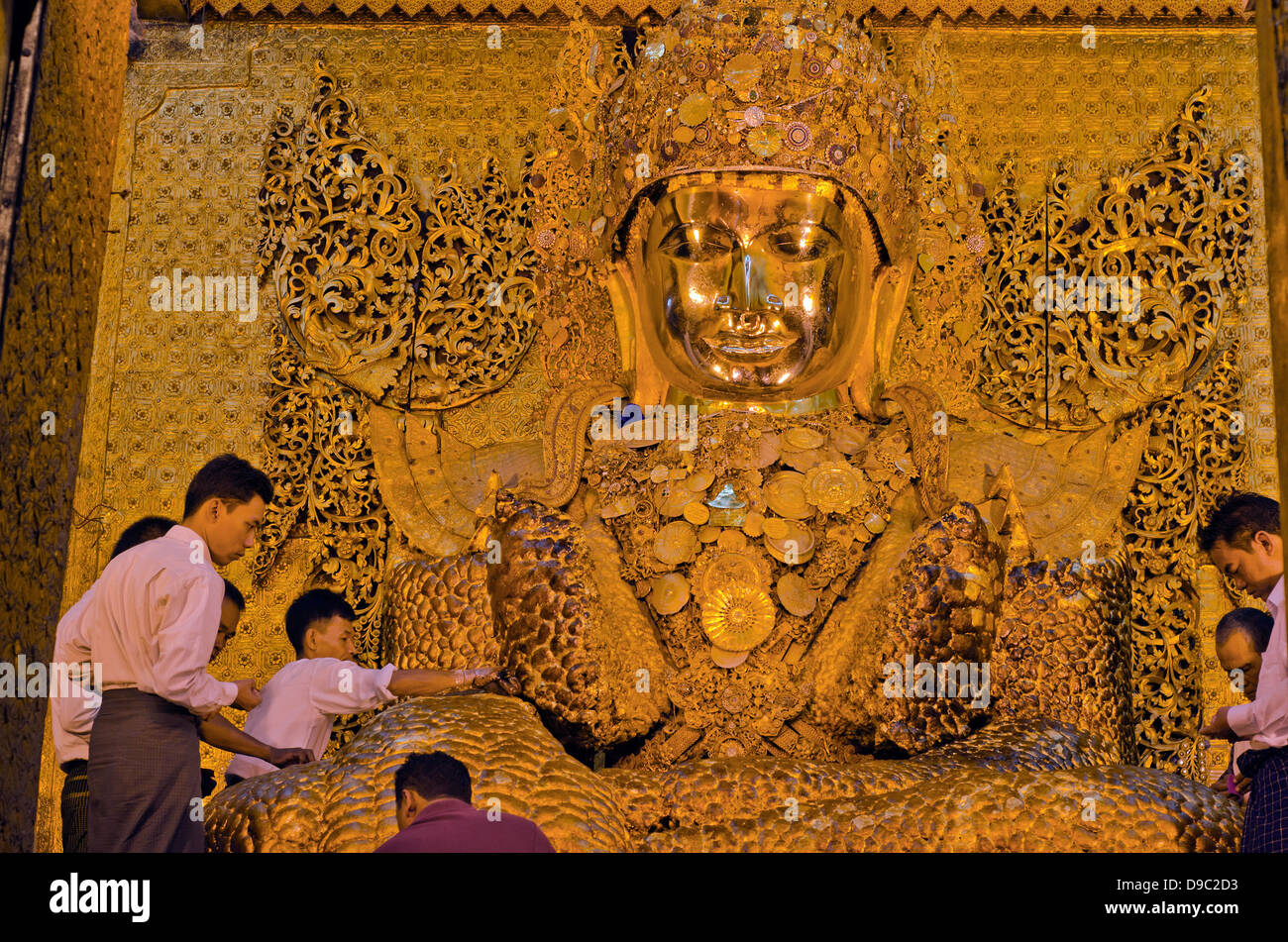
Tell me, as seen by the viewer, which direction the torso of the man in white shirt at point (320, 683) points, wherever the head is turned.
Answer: to the viewer's right

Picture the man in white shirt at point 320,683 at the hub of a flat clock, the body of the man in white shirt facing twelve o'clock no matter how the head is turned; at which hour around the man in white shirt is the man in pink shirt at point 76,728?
The man in pink shirt is roughly at 5 o'clock from the man in white shirt.

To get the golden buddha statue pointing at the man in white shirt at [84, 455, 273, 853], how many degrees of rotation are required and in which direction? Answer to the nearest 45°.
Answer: approximately 45° to its right

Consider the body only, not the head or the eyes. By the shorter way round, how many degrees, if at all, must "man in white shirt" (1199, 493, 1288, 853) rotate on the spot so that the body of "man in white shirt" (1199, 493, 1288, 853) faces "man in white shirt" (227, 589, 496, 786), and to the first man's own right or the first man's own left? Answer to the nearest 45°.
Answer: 0° — they already face them

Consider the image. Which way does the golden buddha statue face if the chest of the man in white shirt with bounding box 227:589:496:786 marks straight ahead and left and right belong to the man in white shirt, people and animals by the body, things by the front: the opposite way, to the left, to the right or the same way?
to the right

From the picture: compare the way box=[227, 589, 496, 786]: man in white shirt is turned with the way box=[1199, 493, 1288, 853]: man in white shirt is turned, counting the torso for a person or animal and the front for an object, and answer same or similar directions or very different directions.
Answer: very different directions

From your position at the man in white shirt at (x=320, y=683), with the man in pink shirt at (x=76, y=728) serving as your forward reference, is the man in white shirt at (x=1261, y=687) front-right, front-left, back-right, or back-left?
back-left

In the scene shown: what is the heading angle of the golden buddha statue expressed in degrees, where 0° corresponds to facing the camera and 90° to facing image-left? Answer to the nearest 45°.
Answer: approximately 0°

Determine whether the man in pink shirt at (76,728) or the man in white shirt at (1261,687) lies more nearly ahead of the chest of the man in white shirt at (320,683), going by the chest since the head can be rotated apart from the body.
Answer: the man in white shirt

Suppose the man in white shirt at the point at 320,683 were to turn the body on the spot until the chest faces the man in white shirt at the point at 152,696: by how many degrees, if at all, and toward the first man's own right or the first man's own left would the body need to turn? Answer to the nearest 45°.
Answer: approximately 135° to the first man's own right

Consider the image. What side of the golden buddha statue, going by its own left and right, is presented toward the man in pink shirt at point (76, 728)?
right

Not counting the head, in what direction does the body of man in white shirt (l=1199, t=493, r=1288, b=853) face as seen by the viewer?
to the viewer's left

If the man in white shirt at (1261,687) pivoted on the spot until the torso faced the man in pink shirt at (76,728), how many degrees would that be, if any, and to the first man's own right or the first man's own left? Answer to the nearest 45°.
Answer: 0° — they already face them

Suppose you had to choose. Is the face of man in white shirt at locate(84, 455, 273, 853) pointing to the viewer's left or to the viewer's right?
to the viewer's right
